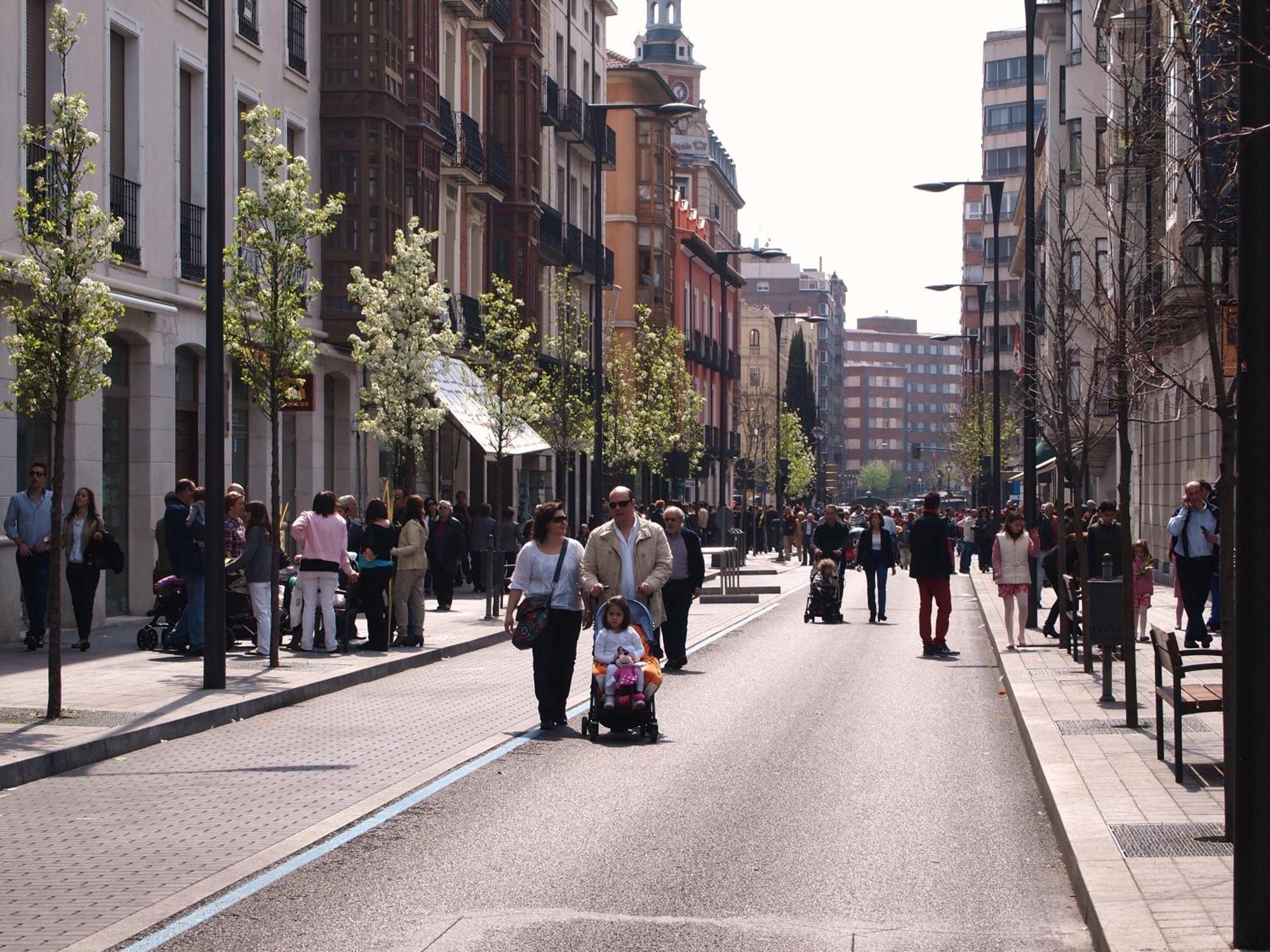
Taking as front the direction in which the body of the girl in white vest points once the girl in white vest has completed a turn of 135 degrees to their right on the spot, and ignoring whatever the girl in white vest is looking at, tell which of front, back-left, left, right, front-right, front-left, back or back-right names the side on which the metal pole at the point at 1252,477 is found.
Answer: back-left

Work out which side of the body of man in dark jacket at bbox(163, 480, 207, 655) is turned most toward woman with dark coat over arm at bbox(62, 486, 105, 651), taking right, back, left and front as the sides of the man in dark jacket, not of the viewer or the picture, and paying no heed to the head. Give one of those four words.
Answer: back

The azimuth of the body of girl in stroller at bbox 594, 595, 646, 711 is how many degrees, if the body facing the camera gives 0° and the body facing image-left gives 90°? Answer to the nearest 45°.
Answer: approximately 0°

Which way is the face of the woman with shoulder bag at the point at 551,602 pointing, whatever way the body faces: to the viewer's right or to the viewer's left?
to the viewer's right

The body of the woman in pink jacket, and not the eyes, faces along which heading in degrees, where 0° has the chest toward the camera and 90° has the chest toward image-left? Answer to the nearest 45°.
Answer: approximately 180°

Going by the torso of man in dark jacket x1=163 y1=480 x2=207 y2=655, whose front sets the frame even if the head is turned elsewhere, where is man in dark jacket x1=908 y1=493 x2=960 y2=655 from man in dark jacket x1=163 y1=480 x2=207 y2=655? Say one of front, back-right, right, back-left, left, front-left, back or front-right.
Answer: front

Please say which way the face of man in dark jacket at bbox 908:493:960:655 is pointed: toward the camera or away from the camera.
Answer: away from the camera

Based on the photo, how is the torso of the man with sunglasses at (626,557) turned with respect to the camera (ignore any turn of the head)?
toward the camera

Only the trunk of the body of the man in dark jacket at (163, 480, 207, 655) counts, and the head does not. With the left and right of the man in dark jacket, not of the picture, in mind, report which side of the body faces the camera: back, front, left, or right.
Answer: right

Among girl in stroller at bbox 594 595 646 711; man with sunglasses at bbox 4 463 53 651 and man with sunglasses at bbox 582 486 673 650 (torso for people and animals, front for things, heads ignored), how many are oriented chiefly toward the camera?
3

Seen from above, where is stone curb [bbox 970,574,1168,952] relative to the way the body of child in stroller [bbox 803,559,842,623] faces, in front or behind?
in front

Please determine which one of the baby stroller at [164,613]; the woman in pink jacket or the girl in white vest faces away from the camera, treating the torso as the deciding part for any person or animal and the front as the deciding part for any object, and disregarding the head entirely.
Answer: the woman in pink jacket

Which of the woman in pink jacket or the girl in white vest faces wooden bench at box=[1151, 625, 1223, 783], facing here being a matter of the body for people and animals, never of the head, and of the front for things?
the girl in white vest

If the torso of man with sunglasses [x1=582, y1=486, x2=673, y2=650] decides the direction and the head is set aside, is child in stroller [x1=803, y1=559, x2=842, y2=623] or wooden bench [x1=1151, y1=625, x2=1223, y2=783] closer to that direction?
the wooden bench

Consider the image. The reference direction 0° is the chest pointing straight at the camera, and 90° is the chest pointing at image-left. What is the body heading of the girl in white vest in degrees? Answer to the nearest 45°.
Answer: approximately 0°
